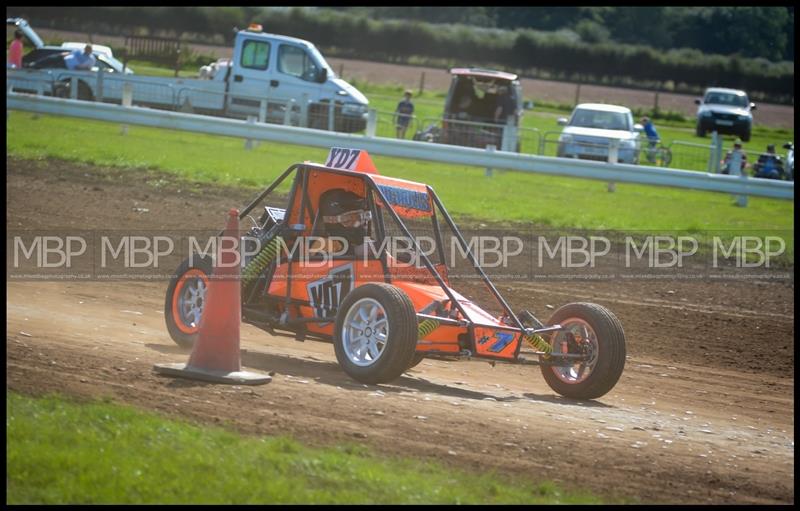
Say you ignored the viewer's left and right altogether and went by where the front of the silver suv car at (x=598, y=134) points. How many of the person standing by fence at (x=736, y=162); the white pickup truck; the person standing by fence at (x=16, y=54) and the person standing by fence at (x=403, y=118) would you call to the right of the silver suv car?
3

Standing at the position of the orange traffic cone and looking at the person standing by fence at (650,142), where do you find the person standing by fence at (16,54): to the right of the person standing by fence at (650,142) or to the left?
left

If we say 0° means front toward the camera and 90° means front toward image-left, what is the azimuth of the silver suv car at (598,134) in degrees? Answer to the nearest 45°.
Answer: approximately 0°

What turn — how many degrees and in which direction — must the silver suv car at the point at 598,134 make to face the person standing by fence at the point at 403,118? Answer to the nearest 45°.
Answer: approximately 90° to its right

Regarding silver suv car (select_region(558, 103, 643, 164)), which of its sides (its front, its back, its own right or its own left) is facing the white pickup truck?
right

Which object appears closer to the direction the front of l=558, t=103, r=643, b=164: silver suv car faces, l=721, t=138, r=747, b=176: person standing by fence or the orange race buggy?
the orange race buggy

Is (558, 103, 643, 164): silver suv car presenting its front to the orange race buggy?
yes

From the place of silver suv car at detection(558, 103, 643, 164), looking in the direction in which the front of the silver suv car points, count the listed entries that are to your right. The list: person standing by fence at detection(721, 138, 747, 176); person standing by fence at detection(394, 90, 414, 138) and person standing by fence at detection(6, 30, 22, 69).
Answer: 2

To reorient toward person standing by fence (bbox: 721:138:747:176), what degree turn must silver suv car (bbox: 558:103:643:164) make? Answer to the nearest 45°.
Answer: approximately 45° to its left

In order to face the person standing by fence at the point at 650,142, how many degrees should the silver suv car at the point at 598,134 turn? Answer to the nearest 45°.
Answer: approximately 90° to its left

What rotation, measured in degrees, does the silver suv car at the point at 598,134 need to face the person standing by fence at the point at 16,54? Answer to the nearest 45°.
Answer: approximately 90° to its right
